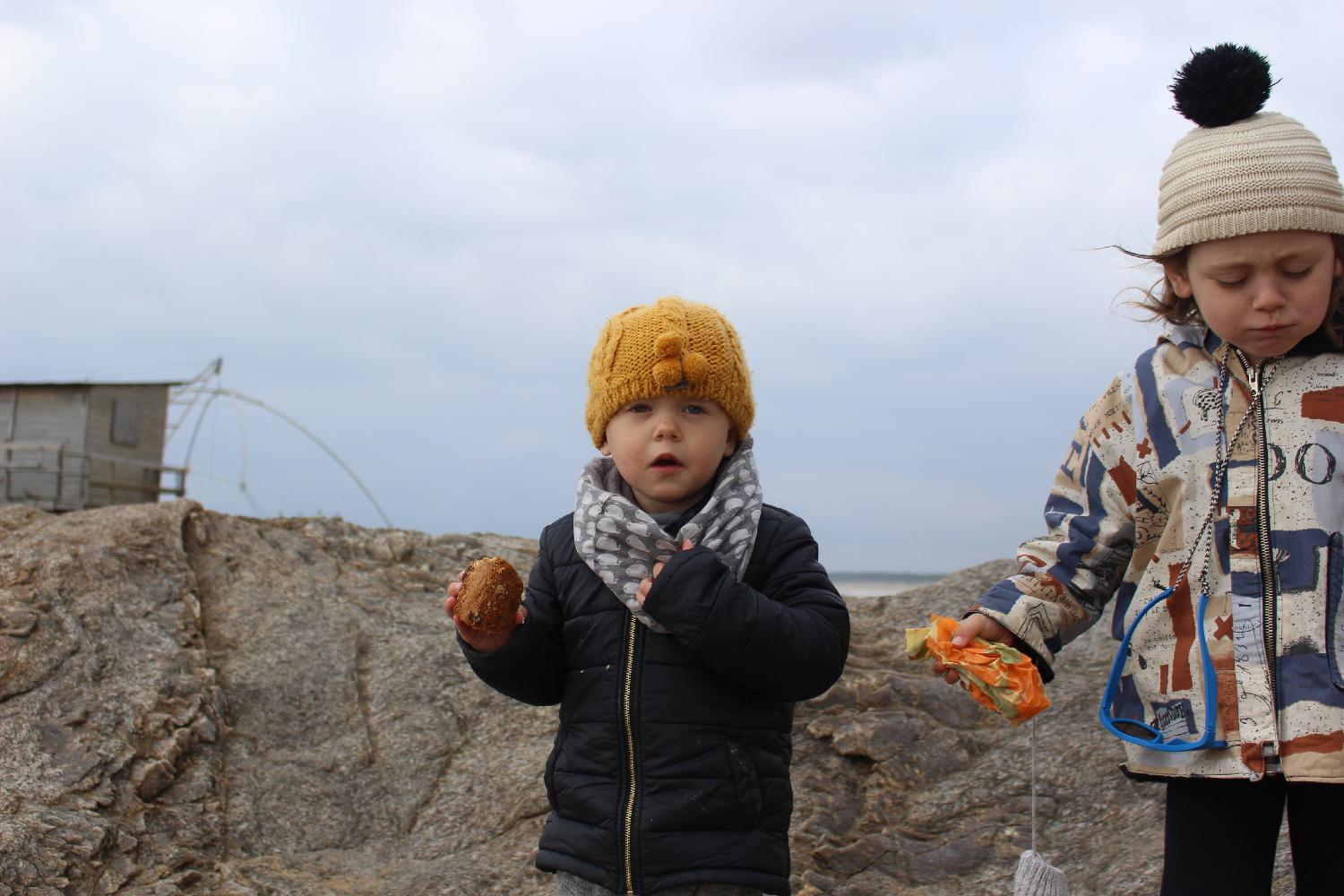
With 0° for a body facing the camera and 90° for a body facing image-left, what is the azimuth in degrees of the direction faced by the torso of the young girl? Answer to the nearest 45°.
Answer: approximately 0°

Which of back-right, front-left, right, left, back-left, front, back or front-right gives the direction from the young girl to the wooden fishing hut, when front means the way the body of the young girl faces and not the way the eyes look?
back-right

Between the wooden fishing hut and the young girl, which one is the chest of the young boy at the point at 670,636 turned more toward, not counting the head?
the young girl

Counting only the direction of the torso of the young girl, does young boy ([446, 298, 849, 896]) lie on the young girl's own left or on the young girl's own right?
on the young girl's own right

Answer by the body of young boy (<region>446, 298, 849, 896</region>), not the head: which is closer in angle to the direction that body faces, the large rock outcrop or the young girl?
the young girl

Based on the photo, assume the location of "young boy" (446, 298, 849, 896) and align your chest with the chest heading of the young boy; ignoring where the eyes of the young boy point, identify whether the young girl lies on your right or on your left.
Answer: on your left

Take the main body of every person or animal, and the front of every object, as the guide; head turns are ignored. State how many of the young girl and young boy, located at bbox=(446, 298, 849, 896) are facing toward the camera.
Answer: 2

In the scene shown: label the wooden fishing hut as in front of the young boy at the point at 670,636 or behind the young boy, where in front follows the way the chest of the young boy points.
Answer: behind
